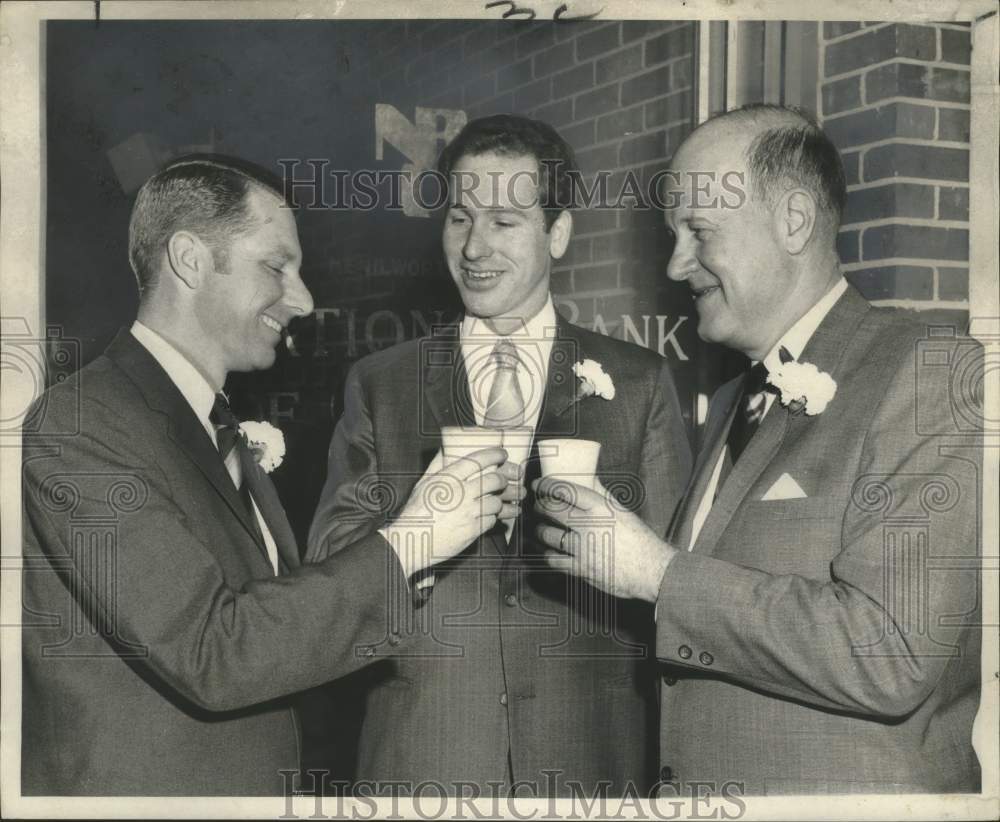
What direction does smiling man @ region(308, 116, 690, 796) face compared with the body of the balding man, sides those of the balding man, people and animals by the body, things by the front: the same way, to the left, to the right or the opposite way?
to the left

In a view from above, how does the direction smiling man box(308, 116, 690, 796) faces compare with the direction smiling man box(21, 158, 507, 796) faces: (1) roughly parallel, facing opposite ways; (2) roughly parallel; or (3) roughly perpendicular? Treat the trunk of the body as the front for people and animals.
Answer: roughly perpendicular

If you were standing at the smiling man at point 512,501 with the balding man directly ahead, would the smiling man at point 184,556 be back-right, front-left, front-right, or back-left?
back-right

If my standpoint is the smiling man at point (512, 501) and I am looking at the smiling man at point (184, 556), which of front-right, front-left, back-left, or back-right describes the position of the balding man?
back-left

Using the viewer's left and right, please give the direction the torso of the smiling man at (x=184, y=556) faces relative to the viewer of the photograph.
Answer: facing to the right of the viewer

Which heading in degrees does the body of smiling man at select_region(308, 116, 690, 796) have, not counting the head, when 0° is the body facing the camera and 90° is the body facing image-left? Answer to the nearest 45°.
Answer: approximately 0°

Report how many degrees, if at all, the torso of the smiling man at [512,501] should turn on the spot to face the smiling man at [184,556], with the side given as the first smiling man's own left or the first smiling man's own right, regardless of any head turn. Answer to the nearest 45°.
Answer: approximately 90° to the first smiling man's own right

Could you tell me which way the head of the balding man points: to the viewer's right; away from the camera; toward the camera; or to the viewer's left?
to the viewer's left

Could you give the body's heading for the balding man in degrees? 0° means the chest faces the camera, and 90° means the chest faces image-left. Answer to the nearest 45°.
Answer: approximately 90°

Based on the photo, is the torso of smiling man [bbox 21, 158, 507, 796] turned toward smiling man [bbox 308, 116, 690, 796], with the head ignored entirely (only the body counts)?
yes
